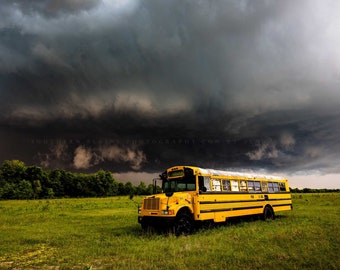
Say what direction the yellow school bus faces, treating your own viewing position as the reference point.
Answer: facing the viewer and to the left of the viewer
